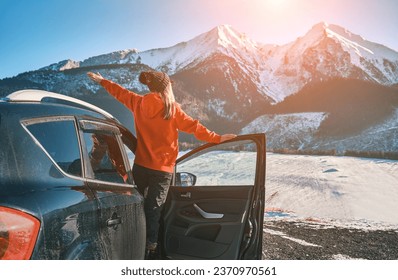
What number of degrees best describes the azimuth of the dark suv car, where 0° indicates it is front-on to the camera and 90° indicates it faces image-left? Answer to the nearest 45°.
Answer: approximately 225°

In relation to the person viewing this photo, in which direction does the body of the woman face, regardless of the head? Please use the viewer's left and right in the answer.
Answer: facing away from the viewer
